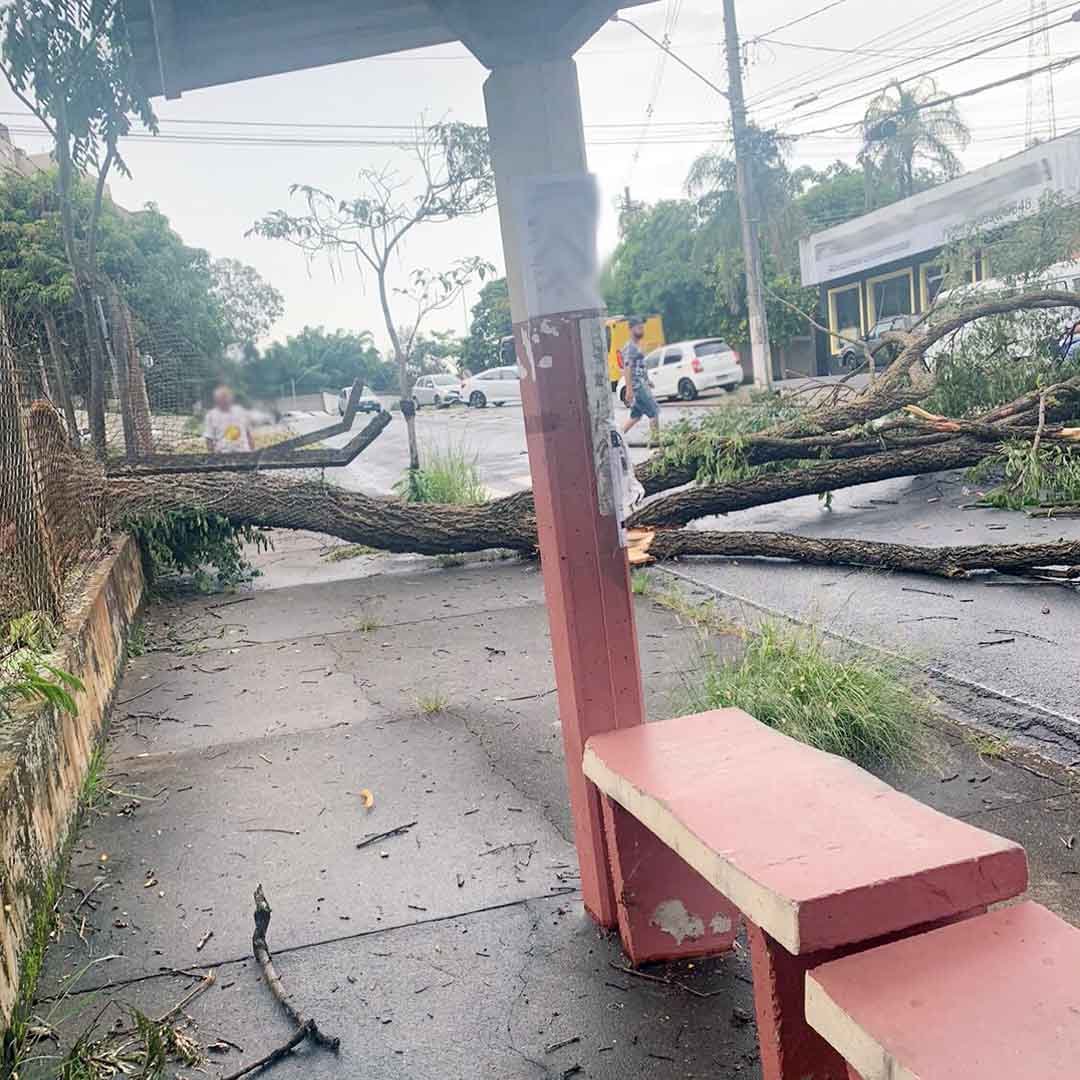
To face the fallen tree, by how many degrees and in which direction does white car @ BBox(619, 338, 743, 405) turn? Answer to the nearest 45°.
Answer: approximately 135° to its left

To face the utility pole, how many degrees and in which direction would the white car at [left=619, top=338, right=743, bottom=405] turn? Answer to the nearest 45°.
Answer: approximately 180°

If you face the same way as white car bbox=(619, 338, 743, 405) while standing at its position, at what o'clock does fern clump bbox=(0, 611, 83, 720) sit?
The fern clump is roughly at 8 o'clock from the white car.

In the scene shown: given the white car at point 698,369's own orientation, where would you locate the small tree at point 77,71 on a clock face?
The small tree is roughly at 8 o'clock from the white car.

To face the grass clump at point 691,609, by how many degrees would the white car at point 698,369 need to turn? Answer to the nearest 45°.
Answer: approximately 135° to its left

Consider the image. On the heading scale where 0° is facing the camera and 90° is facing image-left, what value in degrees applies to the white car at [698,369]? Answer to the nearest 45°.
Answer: approximately 135°

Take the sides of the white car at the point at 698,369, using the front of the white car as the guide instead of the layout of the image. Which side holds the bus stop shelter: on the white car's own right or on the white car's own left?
on the white car's own left

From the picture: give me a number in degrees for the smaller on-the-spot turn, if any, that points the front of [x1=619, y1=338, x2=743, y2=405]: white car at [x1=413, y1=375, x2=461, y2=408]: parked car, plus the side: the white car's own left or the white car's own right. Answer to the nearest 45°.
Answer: approximately 45° to the white car's own left
